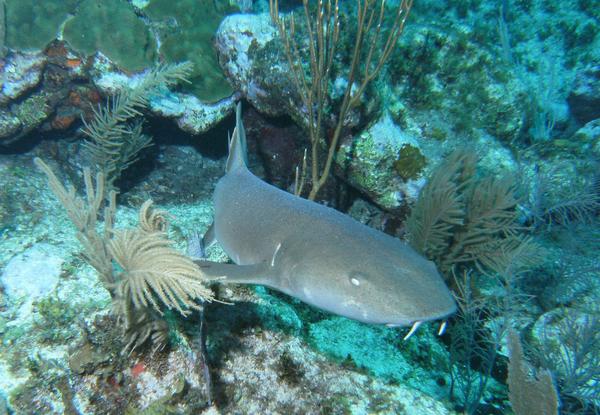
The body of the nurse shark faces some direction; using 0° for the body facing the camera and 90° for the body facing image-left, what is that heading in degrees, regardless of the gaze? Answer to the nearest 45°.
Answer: approximately 315°

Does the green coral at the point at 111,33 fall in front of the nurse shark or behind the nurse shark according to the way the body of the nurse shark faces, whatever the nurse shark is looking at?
behind

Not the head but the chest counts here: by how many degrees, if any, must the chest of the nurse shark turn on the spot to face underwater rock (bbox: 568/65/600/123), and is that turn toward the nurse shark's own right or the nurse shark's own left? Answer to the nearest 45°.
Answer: approximately 90° to the nurse shark's own left

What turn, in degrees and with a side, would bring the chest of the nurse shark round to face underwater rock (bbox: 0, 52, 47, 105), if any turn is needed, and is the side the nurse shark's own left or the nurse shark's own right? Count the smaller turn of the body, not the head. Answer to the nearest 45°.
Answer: approximately 180°

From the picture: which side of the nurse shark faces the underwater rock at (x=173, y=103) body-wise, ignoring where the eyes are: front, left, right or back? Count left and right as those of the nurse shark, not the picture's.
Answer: back

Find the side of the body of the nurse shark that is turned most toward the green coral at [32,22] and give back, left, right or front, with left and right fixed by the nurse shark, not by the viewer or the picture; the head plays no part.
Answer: back

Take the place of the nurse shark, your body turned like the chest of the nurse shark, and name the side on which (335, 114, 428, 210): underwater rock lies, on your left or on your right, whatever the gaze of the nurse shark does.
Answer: on your left

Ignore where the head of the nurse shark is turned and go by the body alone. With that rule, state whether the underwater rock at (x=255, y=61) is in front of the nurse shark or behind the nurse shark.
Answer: behind
